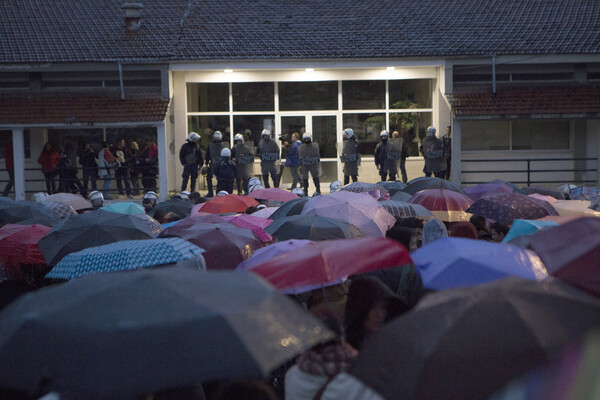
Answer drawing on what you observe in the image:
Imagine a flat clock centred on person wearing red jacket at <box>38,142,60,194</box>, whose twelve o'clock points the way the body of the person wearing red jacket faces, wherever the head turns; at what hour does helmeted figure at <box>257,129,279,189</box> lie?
The helmeted figure is roughly at 10 o'clock from the person wearing red jacket.

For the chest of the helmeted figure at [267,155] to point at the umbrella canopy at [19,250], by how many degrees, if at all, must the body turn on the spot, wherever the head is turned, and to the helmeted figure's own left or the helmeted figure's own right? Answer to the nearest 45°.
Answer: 0° — they already face it

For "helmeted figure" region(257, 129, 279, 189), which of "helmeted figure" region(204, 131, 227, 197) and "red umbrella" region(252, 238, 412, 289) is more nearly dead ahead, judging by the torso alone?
the red umbrella

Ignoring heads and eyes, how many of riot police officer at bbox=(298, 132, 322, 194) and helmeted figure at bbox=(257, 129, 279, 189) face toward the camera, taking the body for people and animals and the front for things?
2

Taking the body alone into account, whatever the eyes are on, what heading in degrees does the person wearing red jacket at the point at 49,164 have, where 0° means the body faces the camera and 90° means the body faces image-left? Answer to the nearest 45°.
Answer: approximately 0°

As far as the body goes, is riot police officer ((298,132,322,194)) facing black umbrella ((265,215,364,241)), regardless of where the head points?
yes

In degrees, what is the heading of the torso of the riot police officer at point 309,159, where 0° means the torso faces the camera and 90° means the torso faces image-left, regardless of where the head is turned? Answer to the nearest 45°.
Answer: approximately 0°
